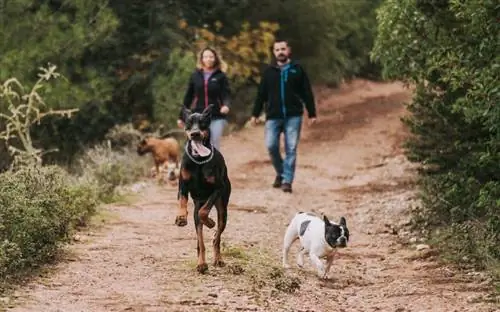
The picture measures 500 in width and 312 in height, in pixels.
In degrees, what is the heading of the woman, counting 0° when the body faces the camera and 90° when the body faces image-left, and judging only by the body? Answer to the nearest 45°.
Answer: approximately 0°

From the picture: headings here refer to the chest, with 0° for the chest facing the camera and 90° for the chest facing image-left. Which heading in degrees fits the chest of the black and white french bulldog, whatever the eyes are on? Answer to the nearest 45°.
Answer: approximately 315°

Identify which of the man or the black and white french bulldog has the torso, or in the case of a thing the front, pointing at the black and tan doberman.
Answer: the man

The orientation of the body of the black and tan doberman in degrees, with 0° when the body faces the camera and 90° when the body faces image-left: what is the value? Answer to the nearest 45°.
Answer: approximately 0°

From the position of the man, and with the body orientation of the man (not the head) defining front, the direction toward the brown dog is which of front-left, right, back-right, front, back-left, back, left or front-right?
back-right

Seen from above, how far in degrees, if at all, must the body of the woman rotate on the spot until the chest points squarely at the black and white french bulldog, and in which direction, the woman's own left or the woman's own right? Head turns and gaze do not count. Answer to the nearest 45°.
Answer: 0° — they already face it

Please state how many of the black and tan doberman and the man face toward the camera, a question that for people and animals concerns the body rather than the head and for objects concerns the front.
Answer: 2

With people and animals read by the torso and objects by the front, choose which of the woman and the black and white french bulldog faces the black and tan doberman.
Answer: the woman

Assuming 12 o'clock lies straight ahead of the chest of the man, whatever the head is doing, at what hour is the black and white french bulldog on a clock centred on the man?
The black and white french bulldog is roughly at 12 o'clock from the man.

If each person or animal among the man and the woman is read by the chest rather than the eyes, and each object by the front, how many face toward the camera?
2
